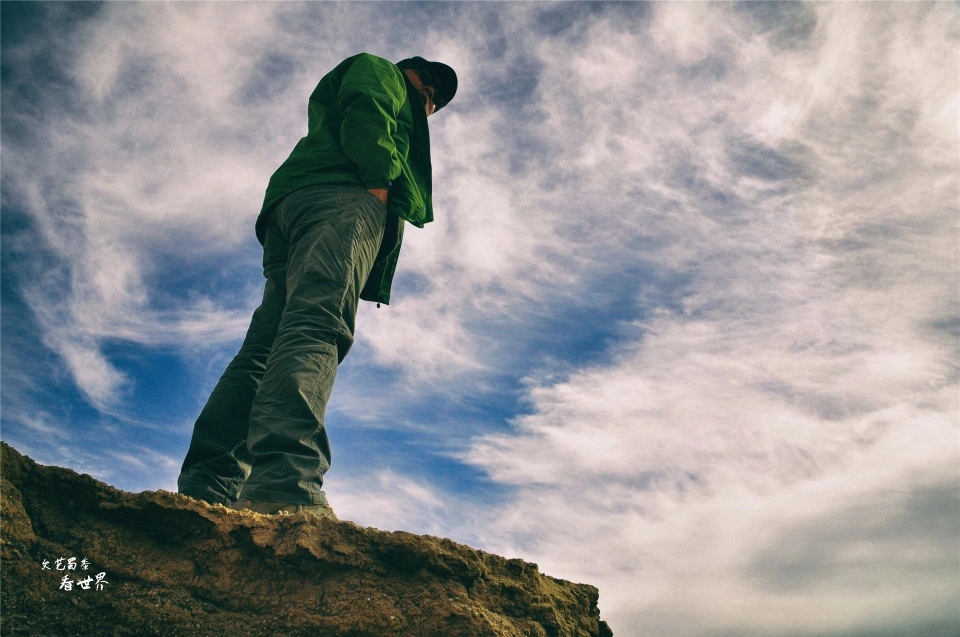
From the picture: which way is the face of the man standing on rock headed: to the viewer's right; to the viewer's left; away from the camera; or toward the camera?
to the viewer's right

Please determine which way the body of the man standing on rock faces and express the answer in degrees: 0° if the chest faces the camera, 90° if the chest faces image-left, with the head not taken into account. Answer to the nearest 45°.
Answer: approximately 270°
